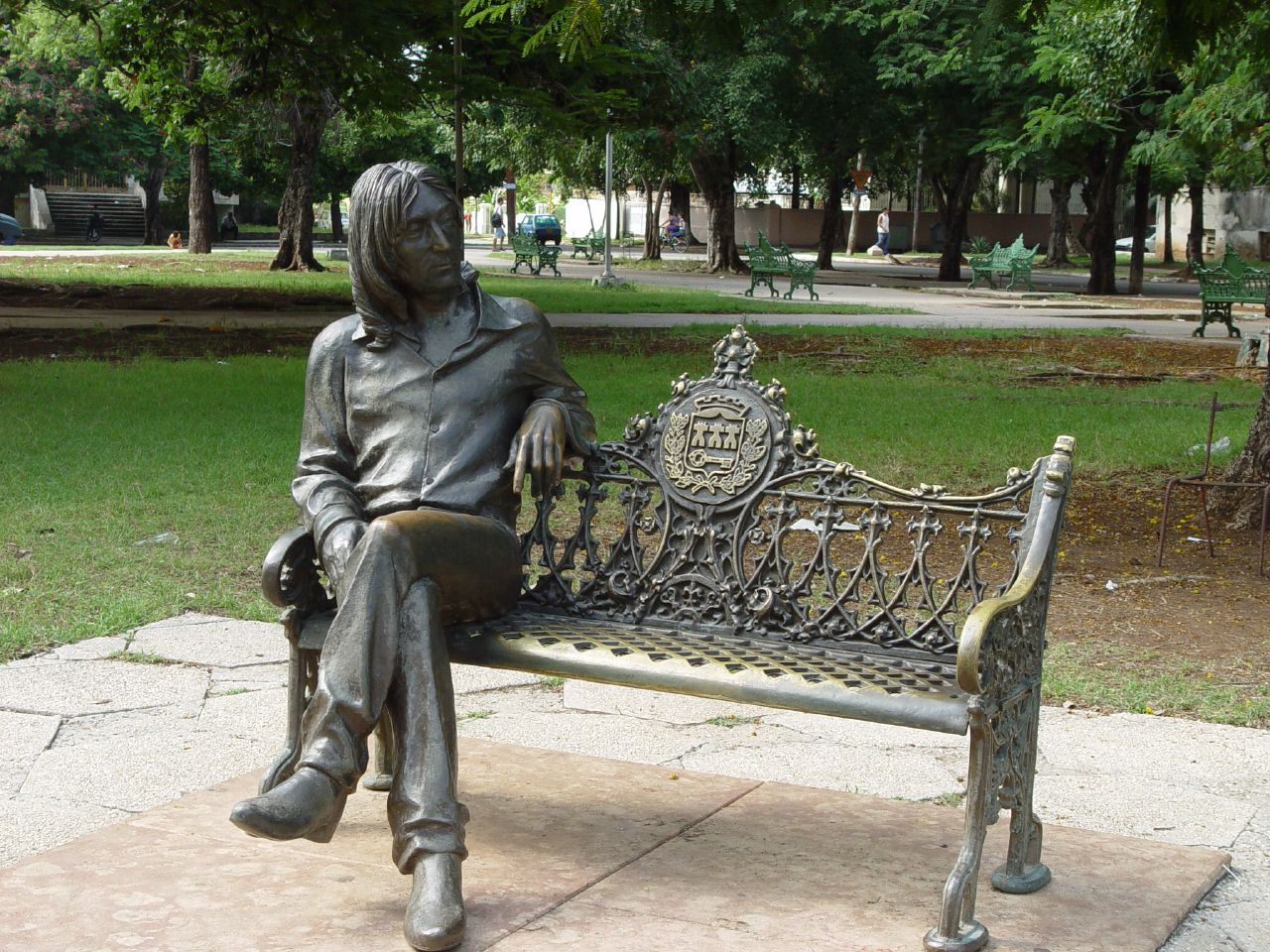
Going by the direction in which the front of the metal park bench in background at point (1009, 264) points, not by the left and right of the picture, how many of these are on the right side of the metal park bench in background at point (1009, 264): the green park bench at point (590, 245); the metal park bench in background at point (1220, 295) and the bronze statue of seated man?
1

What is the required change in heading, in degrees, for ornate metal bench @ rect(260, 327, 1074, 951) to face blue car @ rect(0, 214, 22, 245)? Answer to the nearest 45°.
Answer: approximately 90° to its right

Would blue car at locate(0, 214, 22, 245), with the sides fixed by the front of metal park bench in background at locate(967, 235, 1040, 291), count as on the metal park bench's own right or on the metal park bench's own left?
on the metal park bench's own right

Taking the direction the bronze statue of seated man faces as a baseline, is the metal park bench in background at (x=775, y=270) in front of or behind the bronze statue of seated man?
behind

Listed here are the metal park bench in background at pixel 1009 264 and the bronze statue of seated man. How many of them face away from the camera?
0

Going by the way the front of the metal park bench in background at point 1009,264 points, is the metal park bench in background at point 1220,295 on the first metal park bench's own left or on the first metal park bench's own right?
on the first metal park bench's own left

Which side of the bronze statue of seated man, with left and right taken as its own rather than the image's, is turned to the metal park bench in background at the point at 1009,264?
back

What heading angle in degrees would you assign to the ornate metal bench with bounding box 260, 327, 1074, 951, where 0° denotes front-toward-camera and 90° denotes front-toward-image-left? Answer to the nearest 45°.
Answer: approximately 45°

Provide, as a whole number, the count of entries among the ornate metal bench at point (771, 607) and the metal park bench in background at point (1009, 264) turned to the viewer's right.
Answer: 0

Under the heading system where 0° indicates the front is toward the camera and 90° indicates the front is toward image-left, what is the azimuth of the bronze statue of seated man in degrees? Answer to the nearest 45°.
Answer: approximately 0°

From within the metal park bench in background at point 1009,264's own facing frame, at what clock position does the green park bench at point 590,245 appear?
The green park bench is roughly at 3 o'clock from the metal park bench in background.

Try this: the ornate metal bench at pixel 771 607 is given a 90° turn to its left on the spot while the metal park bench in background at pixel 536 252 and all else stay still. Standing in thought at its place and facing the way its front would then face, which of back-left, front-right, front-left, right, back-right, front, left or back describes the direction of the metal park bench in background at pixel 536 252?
back-left
